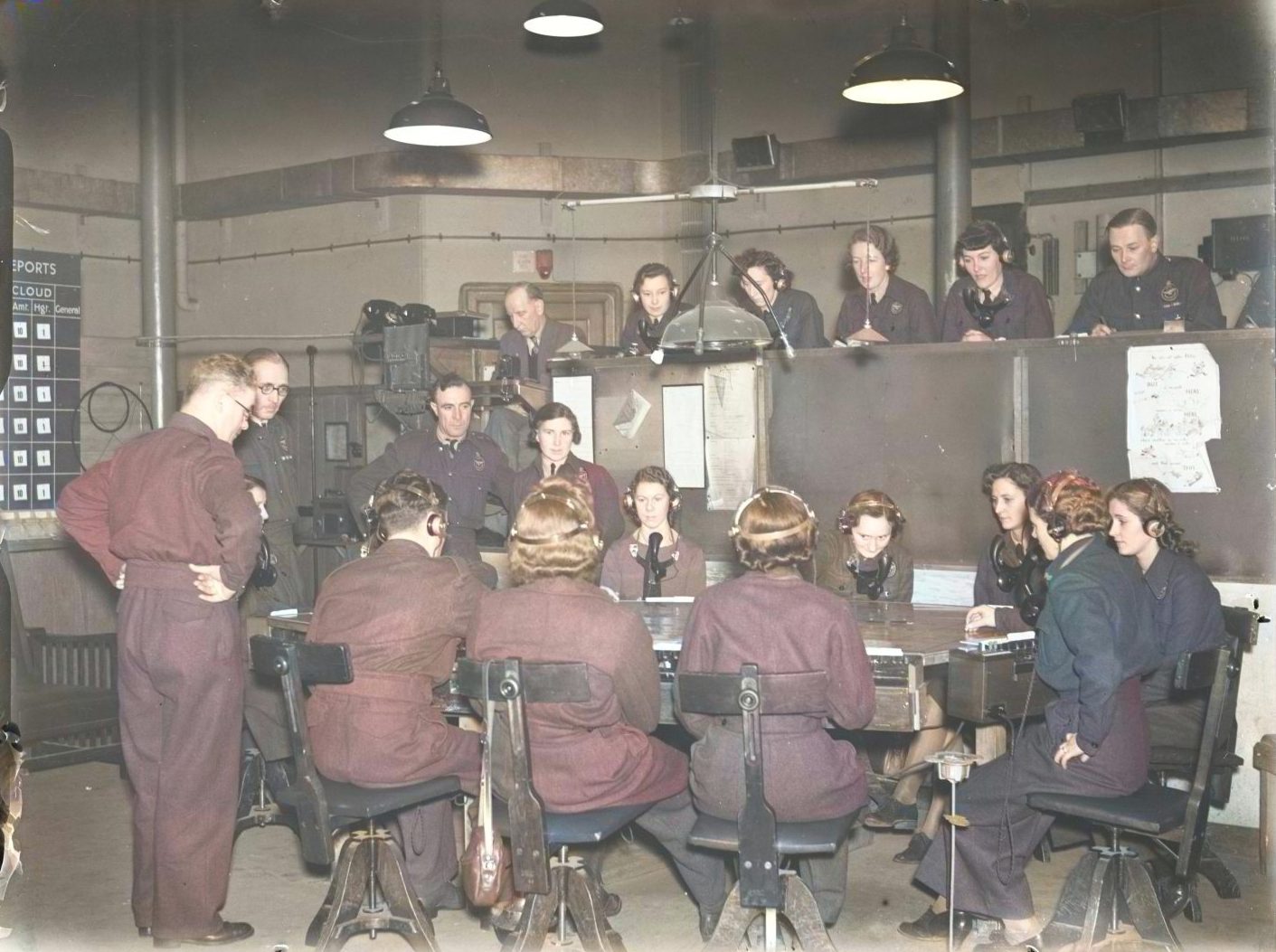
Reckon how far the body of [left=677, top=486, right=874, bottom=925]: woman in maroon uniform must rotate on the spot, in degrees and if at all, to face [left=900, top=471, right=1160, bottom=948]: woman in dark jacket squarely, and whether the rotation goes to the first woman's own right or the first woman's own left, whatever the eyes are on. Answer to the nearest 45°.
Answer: approximately 45° to the first woman's own right

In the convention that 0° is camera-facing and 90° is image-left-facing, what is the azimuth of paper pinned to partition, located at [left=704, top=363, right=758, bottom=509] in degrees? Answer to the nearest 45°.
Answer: approximately 0°

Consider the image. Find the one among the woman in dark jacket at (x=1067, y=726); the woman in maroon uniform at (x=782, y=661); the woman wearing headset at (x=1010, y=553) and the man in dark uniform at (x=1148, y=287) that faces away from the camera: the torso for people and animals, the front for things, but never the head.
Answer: the woman in maroon uniform

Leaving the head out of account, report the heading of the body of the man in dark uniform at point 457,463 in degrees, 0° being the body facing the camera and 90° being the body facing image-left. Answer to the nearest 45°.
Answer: approximately 0°

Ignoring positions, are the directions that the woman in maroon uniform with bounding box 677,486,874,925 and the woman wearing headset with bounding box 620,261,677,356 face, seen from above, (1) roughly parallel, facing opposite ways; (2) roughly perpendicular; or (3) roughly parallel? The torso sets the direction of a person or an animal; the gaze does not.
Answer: roughly parallel, facing opposite ways

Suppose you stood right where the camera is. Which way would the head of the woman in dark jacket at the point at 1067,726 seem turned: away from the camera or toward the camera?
away from the camera

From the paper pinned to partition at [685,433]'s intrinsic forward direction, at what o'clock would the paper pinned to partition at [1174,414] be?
the paper pinned to partition at [1174,414] is roughly at 10 o'clock from the paper pinned to partition at [685,433].

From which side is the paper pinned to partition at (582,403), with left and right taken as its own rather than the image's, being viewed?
front

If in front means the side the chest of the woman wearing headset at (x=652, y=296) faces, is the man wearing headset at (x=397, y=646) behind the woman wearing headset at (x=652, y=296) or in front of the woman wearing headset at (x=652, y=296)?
in front

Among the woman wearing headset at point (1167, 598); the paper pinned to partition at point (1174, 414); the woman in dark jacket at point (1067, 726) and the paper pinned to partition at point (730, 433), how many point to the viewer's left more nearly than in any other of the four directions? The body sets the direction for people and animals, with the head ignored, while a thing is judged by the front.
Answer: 2

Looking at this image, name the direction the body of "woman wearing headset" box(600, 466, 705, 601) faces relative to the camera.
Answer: toward the camera

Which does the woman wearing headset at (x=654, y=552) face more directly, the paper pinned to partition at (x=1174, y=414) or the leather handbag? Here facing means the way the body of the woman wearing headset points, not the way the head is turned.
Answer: the leather handbag

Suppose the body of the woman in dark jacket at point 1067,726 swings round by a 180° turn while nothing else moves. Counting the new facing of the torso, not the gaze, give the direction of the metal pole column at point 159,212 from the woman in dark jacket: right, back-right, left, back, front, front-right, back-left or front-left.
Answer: back-left

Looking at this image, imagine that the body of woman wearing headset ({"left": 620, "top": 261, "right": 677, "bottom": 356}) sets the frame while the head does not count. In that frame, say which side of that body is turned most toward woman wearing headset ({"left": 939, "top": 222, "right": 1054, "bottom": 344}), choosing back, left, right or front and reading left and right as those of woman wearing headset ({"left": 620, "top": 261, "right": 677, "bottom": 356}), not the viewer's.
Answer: left

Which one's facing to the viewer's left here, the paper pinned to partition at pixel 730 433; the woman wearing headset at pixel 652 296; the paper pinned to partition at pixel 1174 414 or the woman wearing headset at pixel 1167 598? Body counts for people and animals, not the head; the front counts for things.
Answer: the woman wearing headset at pixel 1167 598

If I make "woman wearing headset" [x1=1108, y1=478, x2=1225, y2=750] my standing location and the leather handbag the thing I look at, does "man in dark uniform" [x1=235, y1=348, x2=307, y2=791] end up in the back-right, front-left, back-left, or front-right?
front-right

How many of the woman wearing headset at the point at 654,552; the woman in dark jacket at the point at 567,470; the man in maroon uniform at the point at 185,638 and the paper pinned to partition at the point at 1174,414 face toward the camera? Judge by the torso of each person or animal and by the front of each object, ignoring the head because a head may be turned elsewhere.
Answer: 3

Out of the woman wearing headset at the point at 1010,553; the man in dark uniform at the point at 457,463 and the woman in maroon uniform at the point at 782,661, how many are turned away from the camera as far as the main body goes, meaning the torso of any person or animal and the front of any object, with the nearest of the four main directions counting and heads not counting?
1

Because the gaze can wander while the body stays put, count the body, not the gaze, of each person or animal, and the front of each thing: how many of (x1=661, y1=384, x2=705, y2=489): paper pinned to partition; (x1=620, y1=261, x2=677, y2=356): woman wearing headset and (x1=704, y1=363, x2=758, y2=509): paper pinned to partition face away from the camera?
0

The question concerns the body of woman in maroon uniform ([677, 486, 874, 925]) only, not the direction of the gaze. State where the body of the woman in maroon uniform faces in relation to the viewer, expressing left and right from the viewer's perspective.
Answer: facing away from the viewer
